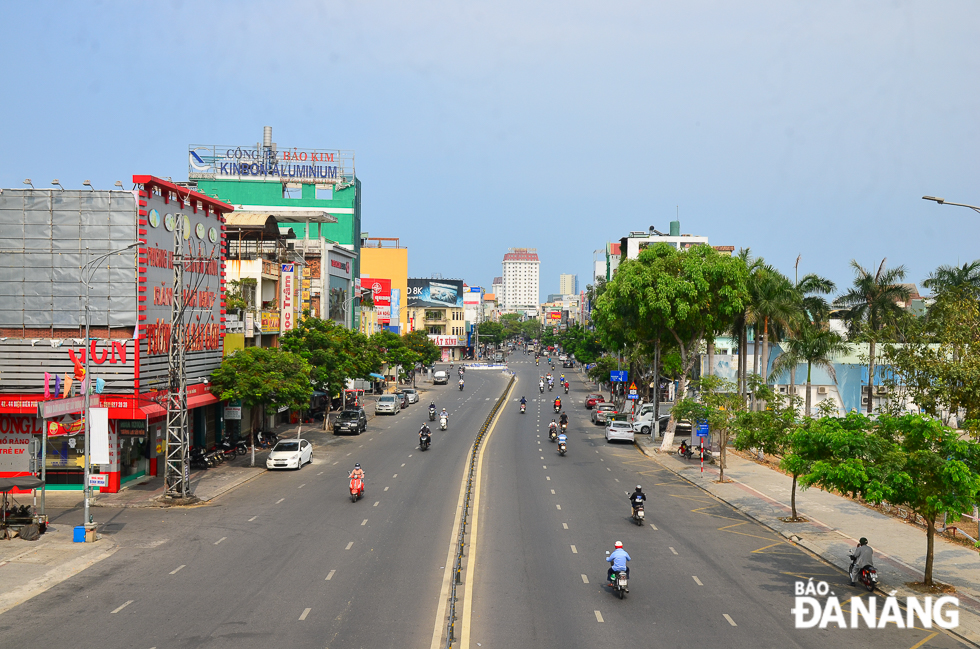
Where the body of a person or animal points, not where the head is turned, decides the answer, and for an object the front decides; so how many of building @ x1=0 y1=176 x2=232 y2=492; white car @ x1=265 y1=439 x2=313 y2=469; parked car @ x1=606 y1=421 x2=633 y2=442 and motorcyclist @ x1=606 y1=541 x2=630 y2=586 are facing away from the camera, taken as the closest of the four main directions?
2

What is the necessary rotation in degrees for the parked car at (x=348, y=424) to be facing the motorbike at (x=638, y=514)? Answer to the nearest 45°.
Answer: approximately 45° to its left

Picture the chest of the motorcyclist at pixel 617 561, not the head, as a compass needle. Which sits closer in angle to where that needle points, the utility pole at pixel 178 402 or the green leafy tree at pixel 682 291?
the green leafy tree

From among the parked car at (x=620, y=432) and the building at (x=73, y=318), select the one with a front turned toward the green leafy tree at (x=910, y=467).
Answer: the building

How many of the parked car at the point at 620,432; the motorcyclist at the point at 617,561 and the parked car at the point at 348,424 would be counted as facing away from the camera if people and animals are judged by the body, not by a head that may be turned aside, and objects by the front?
2

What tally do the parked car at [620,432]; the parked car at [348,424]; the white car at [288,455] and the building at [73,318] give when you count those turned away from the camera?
1

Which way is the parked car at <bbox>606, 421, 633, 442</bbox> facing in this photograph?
away from the camera

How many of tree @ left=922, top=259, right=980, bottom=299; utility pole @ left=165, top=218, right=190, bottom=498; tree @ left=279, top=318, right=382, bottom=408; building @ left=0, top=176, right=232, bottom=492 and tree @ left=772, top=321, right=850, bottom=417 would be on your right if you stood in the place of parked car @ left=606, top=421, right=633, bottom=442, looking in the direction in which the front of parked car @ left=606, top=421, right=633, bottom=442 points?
2

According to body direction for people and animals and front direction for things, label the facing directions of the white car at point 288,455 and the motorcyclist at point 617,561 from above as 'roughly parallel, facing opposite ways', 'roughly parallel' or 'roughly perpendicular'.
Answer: roughly parallel, facing opposite ways

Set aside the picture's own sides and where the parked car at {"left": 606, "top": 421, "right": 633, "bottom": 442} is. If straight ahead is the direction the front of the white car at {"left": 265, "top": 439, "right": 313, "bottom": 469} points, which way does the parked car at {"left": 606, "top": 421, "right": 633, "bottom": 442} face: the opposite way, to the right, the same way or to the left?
the opposite way

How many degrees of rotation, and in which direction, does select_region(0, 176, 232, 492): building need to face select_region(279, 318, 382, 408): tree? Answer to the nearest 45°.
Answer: approximately 90° to its left

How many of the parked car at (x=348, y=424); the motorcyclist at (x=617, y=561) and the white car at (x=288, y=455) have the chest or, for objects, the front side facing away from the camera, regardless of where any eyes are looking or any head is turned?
1

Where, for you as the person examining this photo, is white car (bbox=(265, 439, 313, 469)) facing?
facing the viewer and to the left of the viewer

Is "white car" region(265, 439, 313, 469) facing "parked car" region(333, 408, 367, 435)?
no

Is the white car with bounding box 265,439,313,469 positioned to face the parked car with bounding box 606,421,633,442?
no

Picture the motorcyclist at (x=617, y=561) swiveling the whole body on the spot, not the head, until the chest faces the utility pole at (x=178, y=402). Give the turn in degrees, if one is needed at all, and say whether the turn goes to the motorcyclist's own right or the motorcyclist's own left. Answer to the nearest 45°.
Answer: approximately 45° to the motorcyclist's own left

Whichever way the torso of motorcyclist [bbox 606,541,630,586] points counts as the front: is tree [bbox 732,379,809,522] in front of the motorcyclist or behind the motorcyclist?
in front
